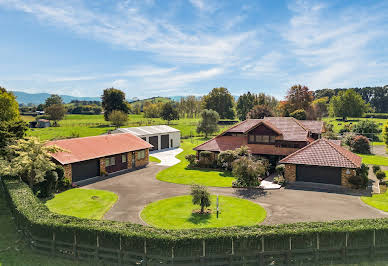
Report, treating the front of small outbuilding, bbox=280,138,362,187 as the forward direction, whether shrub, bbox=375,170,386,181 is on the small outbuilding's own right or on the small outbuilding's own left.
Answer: on the small outbuilding's own left

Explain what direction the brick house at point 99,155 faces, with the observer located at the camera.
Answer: facing the viewer and to the right of the viewer

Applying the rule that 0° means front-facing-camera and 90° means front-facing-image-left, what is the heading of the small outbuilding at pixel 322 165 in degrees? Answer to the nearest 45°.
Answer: approximately 0°

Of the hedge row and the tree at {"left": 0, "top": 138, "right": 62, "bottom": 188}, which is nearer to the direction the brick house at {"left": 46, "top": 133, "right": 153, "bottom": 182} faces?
the hedge row

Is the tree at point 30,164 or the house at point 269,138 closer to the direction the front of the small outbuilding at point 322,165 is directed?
the tree

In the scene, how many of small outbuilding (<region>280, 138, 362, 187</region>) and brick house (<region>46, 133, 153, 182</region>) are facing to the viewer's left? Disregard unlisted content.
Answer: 0

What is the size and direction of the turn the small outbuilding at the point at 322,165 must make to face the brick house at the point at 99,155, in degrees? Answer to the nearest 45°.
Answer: approximately 90° to its right

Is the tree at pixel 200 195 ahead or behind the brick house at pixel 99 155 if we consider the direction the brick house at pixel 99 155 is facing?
ahead

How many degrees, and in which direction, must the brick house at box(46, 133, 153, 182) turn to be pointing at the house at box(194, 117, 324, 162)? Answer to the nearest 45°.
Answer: approximately 45° to its left

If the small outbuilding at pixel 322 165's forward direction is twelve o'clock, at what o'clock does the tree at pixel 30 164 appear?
The tree is roughly at 2 o'clock from the small outbuilding.

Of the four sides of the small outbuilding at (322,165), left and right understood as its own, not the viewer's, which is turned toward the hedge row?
front

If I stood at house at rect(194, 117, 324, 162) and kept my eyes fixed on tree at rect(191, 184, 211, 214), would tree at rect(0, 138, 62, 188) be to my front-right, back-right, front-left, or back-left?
front-right

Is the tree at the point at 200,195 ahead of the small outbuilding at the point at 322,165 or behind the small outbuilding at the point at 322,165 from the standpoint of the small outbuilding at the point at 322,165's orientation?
ahead
